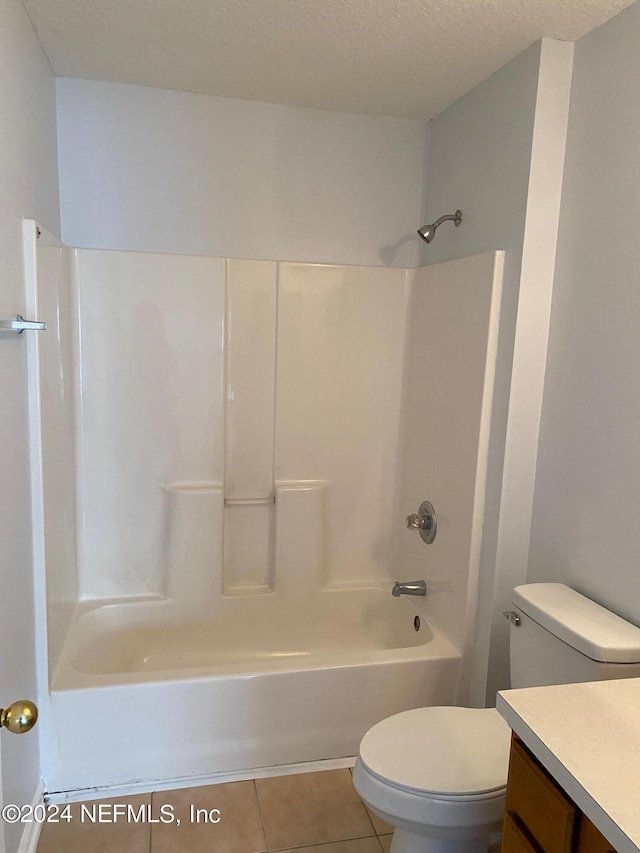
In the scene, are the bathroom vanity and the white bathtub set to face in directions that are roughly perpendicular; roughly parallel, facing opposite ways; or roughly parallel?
roughly perpendicular

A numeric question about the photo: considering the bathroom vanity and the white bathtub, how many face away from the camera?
0

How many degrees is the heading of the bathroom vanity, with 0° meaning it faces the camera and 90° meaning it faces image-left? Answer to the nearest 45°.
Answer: approximately 45°

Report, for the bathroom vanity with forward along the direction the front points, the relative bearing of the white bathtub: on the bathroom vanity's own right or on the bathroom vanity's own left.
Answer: on the bathroom vanity's own right

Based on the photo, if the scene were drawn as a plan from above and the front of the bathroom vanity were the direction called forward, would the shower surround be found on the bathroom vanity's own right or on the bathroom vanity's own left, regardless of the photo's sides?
on the bathroom vanity's own right

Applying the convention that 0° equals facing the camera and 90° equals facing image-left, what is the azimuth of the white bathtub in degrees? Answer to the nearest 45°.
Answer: approximately 0°

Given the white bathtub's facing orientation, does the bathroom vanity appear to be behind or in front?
in front
